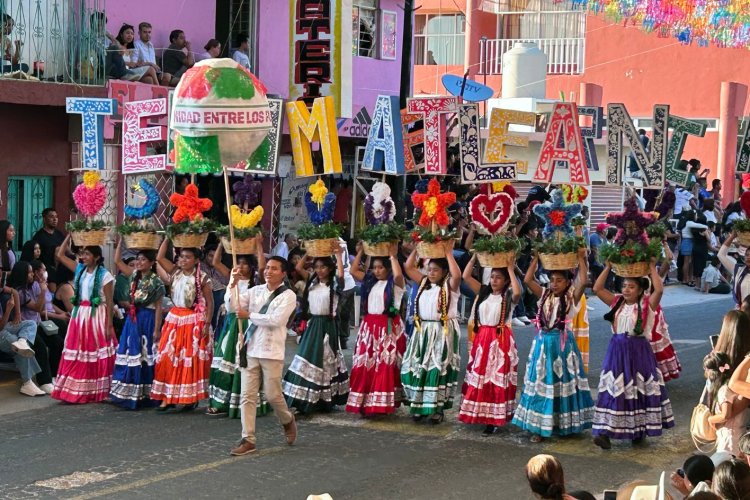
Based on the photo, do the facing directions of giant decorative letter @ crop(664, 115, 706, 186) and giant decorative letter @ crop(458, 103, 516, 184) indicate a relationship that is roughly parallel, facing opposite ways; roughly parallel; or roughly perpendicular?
roughly parallel

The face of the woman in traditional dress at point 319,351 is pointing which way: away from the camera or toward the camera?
toward the camera

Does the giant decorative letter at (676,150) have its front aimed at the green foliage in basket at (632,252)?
yes

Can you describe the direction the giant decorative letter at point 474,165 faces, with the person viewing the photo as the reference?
facing the viewer

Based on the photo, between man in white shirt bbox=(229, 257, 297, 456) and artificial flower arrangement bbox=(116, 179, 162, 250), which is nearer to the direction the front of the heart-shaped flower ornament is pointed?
the man in white shirt

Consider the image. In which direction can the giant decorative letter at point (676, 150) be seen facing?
toward the camera

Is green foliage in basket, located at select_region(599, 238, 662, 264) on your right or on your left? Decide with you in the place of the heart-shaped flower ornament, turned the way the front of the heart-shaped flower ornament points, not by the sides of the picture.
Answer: on your left

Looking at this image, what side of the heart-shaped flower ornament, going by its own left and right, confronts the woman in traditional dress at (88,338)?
right

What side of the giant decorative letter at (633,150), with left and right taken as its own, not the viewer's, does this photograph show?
front

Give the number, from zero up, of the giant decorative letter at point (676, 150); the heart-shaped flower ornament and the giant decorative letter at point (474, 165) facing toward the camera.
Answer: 3

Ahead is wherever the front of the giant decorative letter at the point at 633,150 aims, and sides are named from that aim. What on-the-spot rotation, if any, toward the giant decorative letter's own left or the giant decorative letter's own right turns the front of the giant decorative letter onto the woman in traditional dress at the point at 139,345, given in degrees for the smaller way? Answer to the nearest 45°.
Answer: approximately 45° to the giant decorative letter's own right

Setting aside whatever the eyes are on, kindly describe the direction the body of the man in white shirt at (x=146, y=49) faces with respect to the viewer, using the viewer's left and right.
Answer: facing the viewer and to the right of the viewer

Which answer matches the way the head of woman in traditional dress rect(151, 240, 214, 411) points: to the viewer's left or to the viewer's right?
to the viewer's left

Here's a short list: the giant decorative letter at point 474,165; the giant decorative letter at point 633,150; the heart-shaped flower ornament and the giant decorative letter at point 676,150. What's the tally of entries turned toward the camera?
4

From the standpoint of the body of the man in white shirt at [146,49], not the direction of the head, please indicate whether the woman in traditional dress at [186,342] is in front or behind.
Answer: in front
